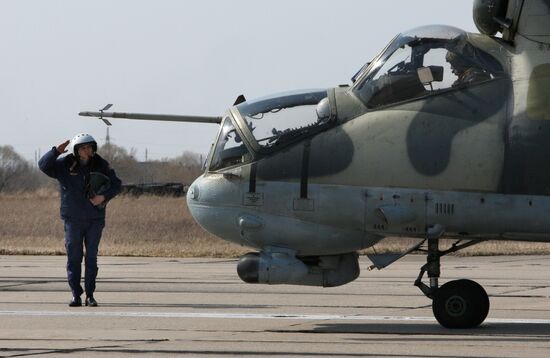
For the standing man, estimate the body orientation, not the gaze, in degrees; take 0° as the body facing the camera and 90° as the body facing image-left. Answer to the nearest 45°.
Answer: approximately 0°

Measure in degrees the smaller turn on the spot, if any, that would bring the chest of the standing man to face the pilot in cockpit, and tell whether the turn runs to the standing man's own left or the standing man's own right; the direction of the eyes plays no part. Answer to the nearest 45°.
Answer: approximately 45° to the standing man's own left

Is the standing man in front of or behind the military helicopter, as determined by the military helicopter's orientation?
in front

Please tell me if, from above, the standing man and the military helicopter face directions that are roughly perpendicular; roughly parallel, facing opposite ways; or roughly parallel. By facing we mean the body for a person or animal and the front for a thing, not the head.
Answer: roughly perpendicular

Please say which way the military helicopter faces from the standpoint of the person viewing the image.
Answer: facing to the left of the viewer

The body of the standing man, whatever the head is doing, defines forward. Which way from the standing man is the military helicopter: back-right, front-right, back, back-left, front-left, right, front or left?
front-left

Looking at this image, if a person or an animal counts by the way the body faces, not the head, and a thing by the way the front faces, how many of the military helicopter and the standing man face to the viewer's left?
1
